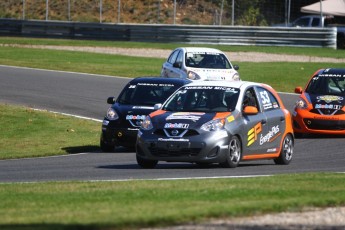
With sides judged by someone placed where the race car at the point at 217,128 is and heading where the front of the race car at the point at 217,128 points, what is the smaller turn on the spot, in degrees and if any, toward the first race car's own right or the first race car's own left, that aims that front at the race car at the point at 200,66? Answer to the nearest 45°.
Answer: approximately 135° to the first race car's own right

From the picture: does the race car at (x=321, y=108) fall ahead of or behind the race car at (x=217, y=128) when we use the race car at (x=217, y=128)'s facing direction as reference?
behind

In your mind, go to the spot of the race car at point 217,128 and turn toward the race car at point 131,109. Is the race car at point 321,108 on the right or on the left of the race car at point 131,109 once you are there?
right

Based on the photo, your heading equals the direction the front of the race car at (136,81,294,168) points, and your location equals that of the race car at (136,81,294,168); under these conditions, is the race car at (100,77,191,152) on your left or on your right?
on your right

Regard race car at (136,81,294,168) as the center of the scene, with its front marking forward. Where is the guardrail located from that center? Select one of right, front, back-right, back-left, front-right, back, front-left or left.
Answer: back-right

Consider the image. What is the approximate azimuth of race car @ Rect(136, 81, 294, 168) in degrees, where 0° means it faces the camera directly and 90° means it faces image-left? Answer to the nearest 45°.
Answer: approximately 45°
